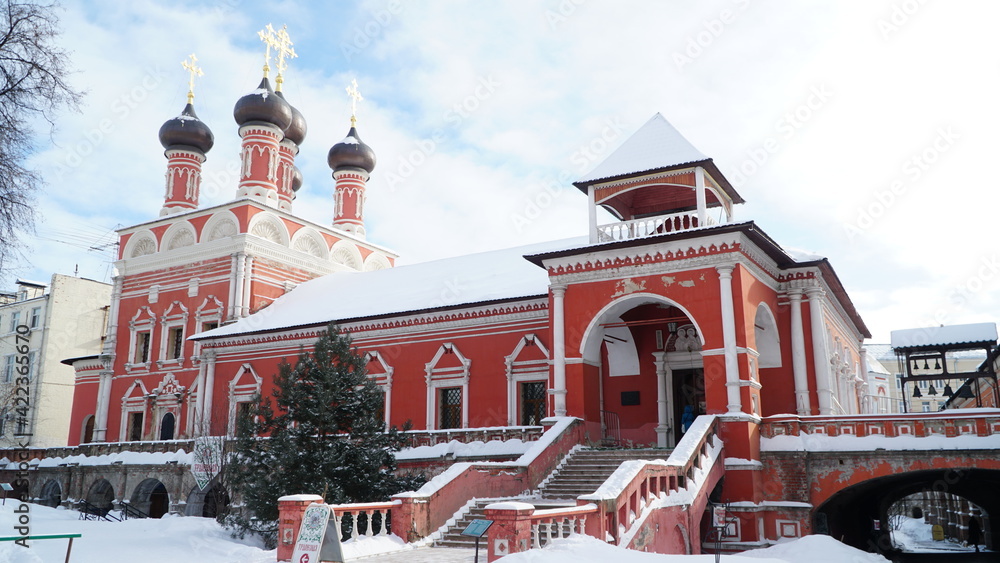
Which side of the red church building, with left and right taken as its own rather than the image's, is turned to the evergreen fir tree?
front

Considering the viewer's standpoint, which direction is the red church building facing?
facing the viewer and to the left of the viewer
